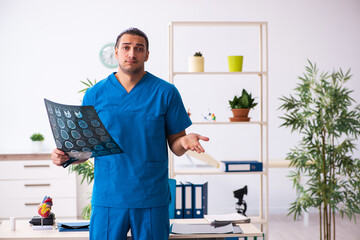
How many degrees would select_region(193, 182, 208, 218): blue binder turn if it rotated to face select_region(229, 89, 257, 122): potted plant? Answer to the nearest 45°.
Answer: approximately 135° to its left

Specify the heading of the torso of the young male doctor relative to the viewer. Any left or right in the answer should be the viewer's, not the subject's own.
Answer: facing the viewer

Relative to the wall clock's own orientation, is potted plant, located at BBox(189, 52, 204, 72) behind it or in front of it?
in front

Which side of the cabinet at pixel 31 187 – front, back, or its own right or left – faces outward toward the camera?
front

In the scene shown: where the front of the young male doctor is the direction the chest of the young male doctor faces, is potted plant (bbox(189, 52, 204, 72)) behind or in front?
behind

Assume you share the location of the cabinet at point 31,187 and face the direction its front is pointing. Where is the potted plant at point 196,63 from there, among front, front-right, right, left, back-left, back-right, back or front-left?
front-left
